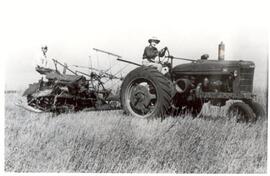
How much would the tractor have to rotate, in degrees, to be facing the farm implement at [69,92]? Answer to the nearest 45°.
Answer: approximately 135° to its right

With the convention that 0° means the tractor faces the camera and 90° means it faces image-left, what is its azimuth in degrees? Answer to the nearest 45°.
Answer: approximately 315°
